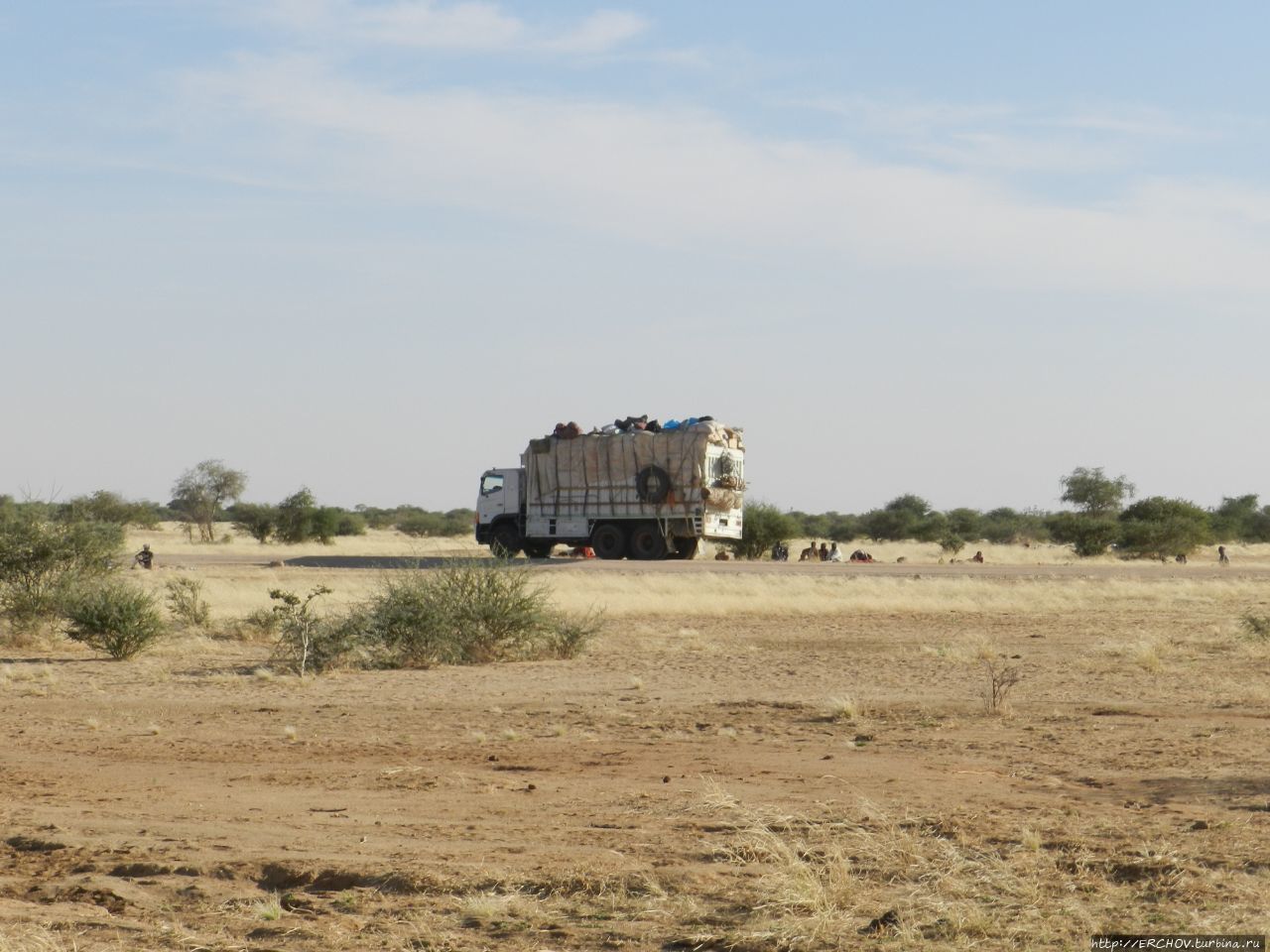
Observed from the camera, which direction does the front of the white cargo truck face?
facing away from the viewer and to the left of the viewer

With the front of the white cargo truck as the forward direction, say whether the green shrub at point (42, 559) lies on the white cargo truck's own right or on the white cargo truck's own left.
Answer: on the white cargo truck's own left

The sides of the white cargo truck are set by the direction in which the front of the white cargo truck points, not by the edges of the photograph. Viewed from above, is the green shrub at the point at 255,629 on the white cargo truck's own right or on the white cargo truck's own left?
on the white cargo truck's own left

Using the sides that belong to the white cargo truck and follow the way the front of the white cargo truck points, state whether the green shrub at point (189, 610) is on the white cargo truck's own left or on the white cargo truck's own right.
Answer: on the white cargo truck's own left

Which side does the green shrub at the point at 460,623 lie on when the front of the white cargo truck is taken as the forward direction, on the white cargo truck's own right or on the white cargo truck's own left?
on the white cargo truck's own left

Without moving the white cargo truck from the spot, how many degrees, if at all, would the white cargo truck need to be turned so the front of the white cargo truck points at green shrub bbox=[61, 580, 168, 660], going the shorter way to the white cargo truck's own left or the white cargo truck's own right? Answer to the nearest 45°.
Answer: approximately 135° to the white cargo truck's own left

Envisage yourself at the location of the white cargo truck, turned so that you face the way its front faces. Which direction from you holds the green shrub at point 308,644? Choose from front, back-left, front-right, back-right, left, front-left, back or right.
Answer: back-left
